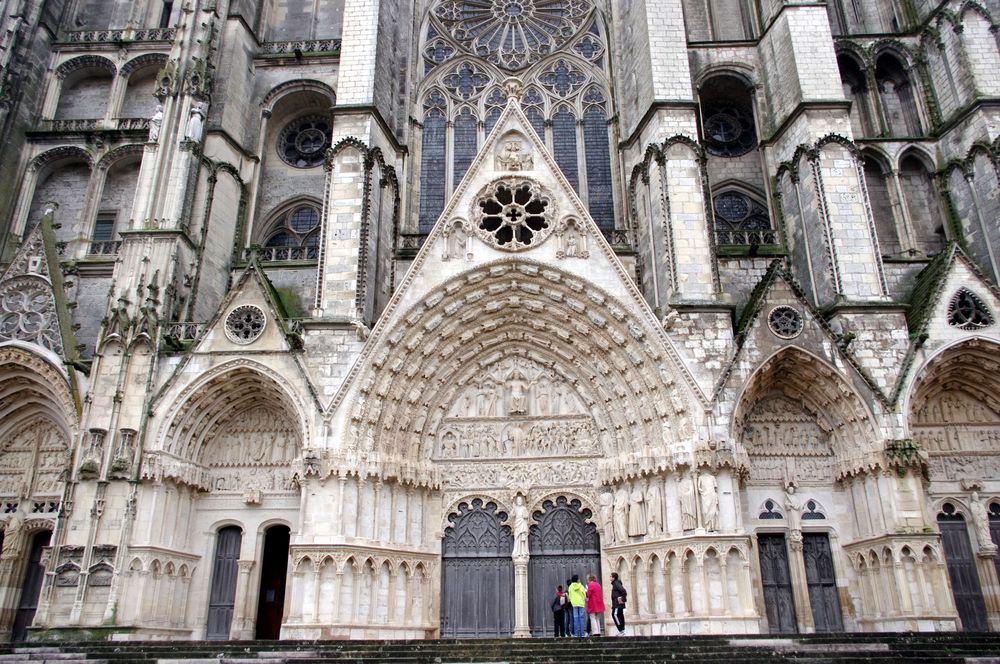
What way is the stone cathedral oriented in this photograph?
toward the camera
